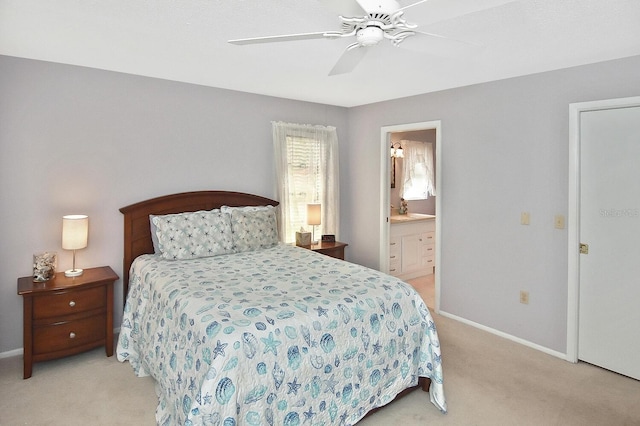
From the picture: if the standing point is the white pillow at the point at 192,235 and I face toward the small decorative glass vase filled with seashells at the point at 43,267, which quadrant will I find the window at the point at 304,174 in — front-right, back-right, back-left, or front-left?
back-right

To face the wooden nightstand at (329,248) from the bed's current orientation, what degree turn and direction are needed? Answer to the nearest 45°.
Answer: approximately 135° to its left

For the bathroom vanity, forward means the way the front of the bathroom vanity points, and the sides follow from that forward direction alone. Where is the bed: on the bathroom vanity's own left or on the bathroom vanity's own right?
on the bathroom vanity's own right

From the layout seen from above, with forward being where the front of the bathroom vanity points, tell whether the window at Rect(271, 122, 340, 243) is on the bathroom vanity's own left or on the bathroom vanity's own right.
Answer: on the bathroom vanity's own right

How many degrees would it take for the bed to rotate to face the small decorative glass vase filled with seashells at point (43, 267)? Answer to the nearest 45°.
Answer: approximately 180°

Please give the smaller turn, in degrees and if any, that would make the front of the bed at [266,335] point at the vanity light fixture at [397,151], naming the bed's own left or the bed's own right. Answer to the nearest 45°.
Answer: approximately 90° to the bed's own left
